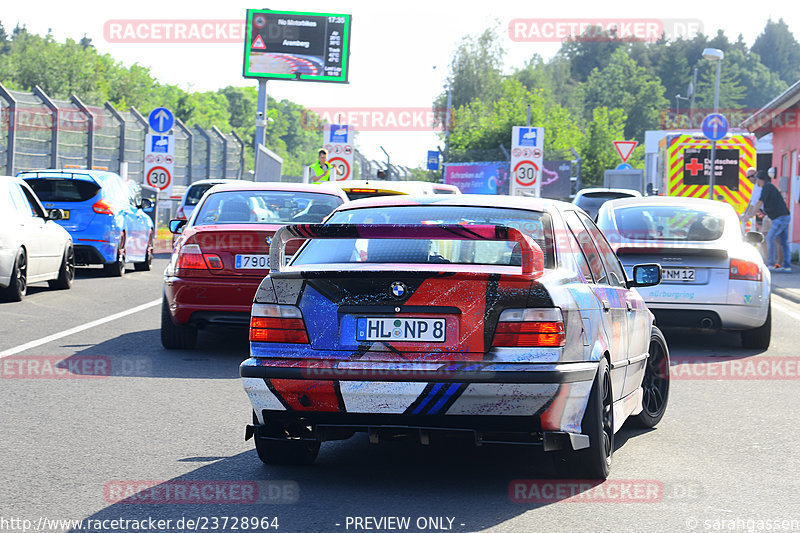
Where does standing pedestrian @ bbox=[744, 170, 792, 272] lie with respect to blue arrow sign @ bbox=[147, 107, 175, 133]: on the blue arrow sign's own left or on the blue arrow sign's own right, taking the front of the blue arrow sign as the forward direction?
on the blue arrow sign's own left

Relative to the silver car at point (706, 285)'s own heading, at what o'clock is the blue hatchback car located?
The blue hatchback car is roughly at 10 o'clock from the silver car.

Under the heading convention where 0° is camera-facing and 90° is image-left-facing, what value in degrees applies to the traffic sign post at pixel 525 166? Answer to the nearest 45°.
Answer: approximately 0°

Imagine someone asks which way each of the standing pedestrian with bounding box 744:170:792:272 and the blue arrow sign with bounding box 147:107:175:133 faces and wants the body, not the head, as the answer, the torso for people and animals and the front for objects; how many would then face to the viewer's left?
1

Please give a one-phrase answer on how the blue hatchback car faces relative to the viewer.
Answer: facing away from the viewer and to the right of the viewer

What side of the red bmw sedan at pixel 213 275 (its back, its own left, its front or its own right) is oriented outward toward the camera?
back

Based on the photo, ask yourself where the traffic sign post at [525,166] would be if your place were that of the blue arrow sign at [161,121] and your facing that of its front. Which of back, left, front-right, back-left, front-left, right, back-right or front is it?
back-left

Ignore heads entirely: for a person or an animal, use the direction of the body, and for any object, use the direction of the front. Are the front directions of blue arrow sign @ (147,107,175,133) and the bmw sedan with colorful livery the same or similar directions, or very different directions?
very different directions

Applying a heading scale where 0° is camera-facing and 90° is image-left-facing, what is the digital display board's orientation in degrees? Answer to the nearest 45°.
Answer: approximately 0°

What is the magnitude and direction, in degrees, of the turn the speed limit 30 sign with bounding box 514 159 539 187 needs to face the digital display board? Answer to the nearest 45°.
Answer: approximately 135° to its right
